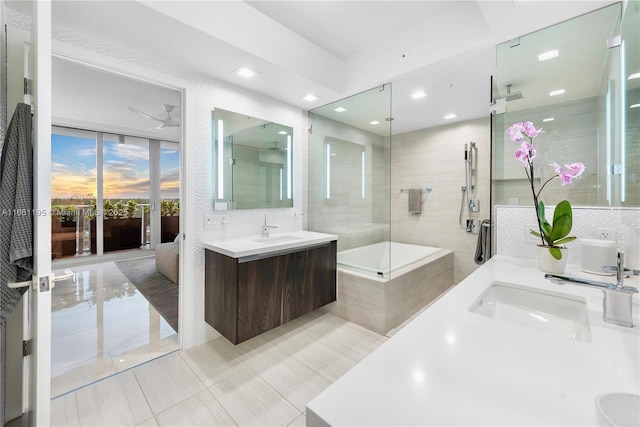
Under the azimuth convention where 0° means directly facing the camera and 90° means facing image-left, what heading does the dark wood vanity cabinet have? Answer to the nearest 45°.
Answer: approximately 315°

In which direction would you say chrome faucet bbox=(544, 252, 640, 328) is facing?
to the viewer's left

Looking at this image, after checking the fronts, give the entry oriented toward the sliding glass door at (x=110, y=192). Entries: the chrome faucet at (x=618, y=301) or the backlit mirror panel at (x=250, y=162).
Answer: the chrome faucet

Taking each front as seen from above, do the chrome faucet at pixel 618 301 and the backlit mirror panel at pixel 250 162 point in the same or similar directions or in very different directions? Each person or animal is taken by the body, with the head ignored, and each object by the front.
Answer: very different directions

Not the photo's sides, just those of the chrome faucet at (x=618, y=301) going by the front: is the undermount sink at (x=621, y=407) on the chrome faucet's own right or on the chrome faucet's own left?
on the chrome faucet's own left

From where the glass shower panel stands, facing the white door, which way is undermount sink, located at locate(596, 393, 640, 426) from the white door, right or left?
left

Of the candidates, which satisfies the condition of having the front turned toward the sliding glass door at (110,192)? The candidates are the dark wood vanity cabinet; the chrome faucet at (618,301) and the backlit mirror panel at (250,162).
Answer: the chrome faucet

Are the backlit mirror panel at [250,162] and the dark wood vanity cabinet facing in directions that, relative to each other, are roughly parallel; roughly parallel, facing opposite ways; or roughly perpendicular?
roughly parallel

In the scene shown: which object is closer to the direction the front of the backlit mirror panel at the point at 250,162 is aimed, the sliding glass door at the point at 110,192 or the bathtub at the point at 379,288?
the bathtub

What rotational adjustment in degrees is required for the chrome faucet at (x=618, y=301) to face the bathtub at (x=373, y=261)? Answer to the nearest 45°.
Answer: approximately 45° to its right

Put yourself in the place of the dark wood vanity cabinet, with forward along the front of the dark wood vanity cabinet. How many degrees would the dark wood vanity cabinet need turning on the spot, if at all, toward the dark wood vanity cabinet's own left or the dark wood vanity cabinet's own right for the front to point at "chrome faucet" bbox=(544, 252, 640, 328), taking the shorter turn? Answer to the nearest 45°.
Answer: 0° — it already faces it

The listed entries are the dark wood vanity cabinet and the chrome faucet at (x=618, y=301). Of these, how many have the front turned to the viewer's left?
1

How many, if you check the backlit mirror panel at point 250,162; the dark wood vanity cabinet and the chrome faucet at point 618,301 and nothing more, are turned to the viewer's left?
1

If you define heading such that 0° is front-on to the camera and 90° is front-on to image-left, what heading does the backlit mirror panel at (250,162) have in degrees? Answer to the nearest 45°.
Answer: approximately 315°

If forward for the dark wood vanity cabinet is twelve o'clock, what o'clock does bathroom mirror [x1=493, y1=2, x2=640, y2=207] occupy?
The bathroom mirror is roughly at 11 o'clock from the dark wood vanity cabinet.

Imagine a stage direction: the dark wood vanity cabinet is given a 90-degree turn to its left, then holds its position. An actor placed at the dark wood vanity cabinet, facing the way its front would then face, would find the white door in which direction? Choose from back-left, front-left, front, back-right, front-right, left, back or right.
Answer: back
